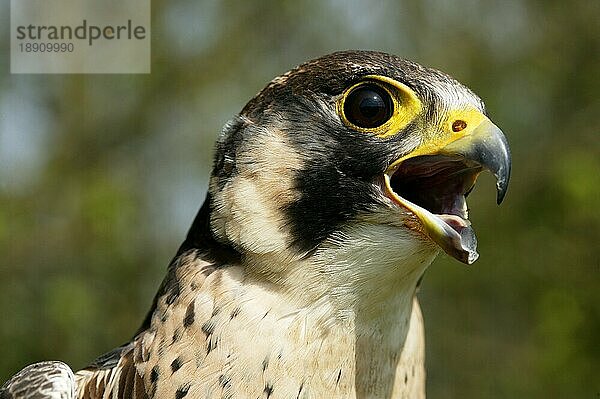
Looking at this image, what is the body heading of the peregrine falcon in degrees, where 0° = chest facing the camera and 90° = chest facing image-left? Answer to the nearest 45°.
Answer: approximately 270°
